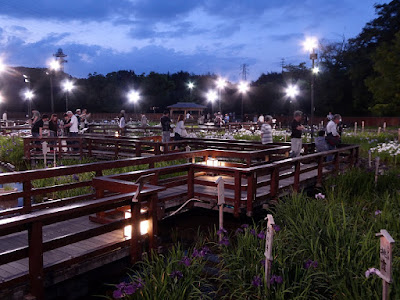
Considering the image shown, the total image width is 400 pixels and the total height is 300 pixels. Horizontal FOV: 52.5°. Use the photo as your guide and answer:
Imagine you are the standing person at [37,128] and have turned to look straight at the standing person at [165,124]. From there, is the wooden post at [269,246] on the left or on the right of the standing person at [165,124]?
right

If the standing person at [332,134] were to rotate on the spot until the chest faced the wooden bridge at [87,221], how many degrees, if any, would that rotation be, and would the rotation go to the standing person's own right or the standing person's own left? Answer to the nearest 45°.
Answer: approximately 90° to the standing person's own right

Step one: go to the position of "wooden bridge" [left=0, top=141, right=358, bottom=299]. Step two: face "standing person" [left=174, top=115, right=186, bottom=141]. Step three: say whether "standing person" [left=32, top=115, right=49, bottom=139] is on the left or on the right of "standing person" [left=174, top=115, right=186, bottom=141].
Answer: left
